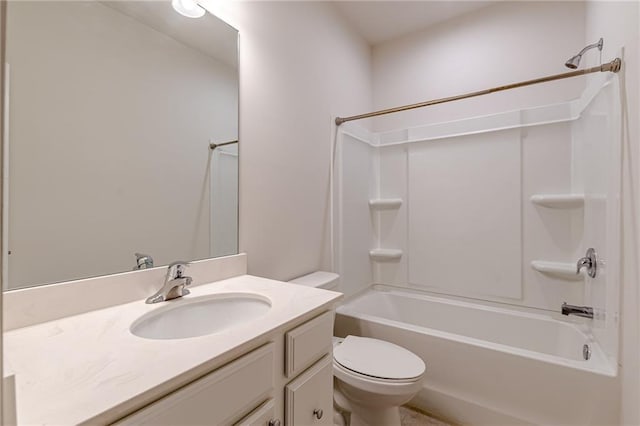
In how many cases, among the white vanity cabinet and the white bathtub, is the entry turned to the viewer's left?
0

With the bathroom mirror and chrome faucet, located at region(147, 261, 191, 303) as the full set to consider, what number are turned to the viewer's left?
0

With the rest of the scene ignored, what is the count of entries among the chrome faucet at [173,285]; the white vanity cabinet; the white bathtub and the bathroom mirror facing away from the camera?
0

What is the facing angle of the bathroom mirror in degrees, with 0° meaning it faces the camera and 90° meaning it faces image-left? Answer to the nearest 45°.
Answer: approximately 315°

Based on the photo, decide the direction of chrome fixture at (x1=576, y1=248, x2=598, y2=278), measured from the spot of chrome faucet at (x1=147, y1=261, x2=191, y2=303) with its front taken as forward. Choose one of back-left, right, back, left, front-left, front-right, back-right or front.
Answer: front-left

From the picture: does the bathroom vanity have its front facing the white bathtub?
no

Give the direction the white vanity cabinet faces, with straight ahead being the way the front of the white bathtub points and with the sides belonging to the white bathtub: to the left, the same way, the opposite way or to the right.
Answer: to the left

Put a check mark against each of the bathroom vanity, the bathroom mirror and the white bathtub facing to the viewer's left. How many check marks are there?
0

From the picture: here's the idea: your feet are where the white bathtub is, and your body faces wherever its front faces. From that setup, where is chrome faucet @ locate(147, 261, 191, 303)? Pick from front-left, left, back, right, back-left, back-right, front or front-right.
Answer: front-right

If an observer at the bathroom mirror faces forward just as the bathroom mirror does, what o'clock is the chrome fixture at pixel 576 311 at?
The chrome fixture is roughly at 11 o'clock from the bathroom mirror.

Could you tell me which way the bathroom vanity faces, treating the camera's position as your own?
facing the viewer and to the right of the viewer

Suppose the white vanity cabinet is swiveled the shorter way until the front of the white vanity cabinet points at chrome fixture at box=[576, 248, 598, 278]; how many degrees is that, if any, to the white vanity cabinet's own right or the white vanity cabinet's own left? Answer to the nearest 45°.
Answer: approximately 45° to the white vanity cabinet's own left

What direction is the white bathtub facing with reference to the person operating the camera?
facing the viewer

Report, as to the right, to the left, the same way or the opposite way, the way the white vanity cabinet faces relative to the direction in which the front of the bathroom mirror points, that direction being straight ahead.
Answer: the same way

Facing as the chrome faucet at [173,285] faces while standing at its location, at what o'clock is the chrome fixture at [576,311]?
The chrome fixture is roughly at 11 o'clock from the chrome faucet.

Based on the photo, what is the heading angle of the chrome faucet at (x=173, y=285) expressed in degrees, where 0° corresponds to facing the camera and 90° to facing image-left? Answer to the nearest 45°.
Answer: approximately 315°

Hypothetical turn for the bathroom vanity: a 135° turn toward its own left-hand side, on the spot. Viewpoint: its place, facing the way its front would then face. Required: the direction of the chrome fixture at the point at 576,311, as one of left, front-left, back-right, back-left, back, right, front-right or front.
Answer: right

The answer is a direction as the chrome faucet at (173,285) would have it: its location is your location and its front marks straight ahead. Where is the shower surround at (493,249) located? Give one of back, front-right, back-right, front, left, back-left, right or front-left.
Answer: front-left

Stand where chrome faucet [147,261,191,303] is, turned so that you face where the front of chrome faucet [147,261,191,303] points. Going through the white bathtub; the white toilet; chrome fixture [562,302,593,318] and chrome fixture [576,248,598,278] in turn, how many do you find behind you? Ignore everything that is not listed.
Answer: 0

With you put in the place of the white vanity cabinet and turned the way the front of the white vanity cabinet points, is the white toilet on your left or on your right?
on your left

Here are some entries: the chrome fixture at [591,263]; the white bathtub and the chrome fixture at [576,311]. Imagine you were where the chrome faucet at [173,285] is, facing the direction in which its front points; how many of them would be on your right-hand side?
0
